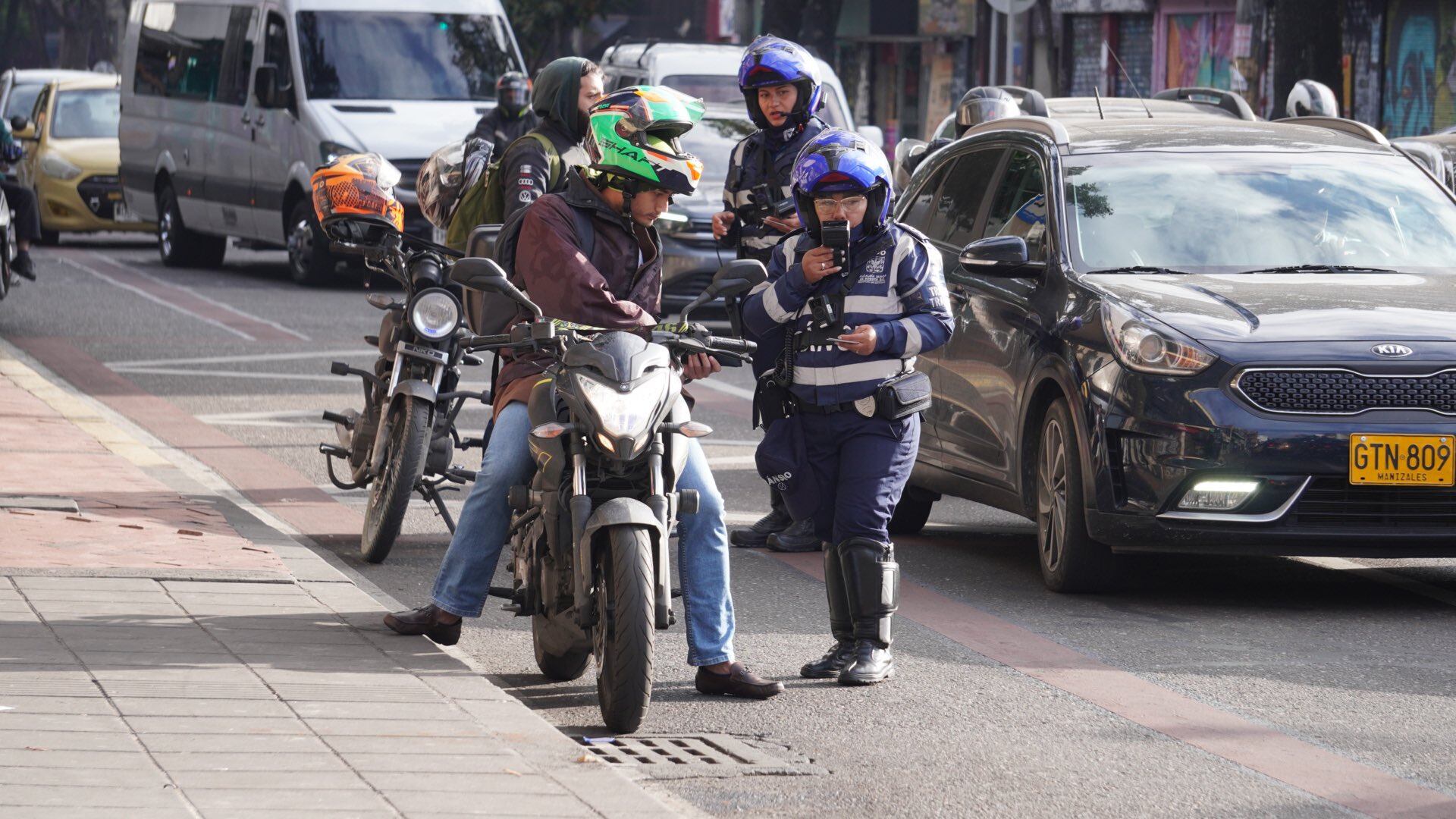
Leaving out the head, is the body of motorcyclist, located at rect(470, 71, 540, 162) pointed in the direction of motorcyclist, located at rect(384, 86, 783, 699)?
yes

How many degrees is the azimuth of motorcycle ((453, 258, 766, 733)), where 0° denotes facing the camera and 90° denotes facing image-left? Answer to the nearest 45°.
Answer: approximately 0°

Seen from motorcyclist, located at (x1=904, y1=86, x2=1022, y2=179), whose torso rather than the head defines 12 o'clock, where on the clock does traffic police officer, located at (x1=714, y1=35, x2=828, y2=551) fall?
The traffic police officer is roughly at 2 o'clock from the motorcyclist.

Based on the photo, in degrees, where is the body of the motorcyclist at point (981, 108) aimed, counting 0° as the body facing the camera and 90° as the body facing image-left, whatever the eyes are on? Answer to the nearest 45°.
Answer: approximately 315°

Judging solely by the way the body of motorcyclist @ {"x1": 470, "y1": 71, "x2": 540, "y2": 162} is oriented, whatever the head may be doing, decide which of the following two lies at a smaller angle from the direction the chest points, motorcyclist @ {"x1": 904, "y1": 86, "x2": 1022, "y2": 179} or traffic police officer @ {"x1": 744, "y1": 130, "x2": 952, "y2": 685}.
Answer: the traffic police officer

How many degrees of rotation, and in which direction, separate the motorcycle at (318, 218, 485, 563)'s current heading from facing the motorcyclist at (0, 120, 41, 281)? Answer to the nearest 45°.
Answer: approximately 180°

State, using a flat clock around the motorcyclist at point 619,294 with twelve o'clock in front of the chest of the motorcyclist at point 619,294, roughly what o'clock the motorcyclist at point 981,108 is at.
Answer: the motorcyclist at point 981,108 is roughly at 8 o'clock from the motorcyclist at point 619,294.

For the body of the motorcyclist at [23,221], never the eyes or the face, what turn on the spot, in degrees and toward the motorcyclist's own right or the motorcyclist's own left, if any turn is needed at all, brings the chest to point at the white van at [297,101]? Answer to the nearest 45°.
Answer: approximately 90° to the motorcyclist's own left
